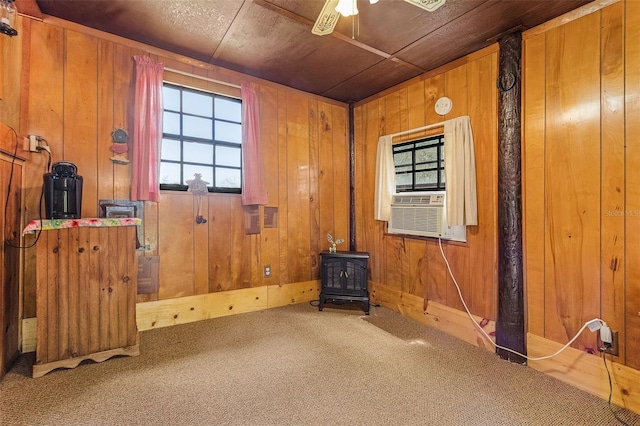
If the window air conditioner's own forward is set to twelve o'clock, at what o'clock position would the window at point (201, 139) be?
The window is roughly at 1 o'clock from the window air conditioner.

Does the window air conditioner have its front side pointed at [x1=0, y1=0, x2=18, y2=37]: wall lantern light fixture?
yes

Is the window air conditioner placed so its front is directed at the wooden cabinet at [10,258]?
yes

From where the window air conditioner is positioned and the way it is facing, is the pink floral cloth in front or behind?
in front
